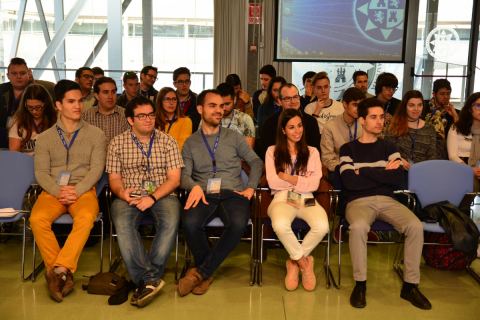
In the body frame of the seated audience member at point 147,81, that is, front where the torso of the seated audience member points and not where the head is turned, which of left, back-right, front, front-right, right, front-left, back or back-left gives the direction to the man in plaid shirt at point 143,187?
front-right

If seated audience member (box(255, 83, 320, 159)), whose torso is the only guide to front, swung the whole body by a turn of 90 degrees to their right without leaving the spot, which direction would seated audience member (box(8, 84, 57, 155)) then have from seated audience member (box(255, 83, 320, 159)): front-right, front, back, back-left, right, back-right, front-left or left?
front

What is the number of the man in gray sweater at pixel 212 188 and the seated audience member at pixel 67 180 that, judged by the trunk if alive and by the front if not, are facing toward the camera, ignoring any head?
2

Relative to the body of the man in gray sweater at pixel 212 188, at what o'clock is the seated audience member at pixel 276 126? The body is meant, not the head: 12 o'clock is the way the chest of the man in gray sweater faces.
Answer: The seated audience member is roughly at 7 o'clock from the man in gray sweater.

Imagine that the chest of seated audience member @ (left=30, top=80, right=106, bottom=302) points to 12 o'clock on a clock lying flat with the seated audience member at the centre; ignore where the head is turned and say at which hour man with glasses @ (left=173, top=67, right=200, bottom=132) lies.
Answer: The man with glasses is roughly at 7 o'clock from the seated audience member.

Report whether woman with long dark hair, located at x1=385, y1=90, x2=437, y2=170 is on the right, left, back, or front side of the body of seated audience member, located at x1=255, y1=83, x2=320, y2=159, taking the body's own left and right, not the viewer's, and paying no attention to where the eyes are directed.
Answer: left
